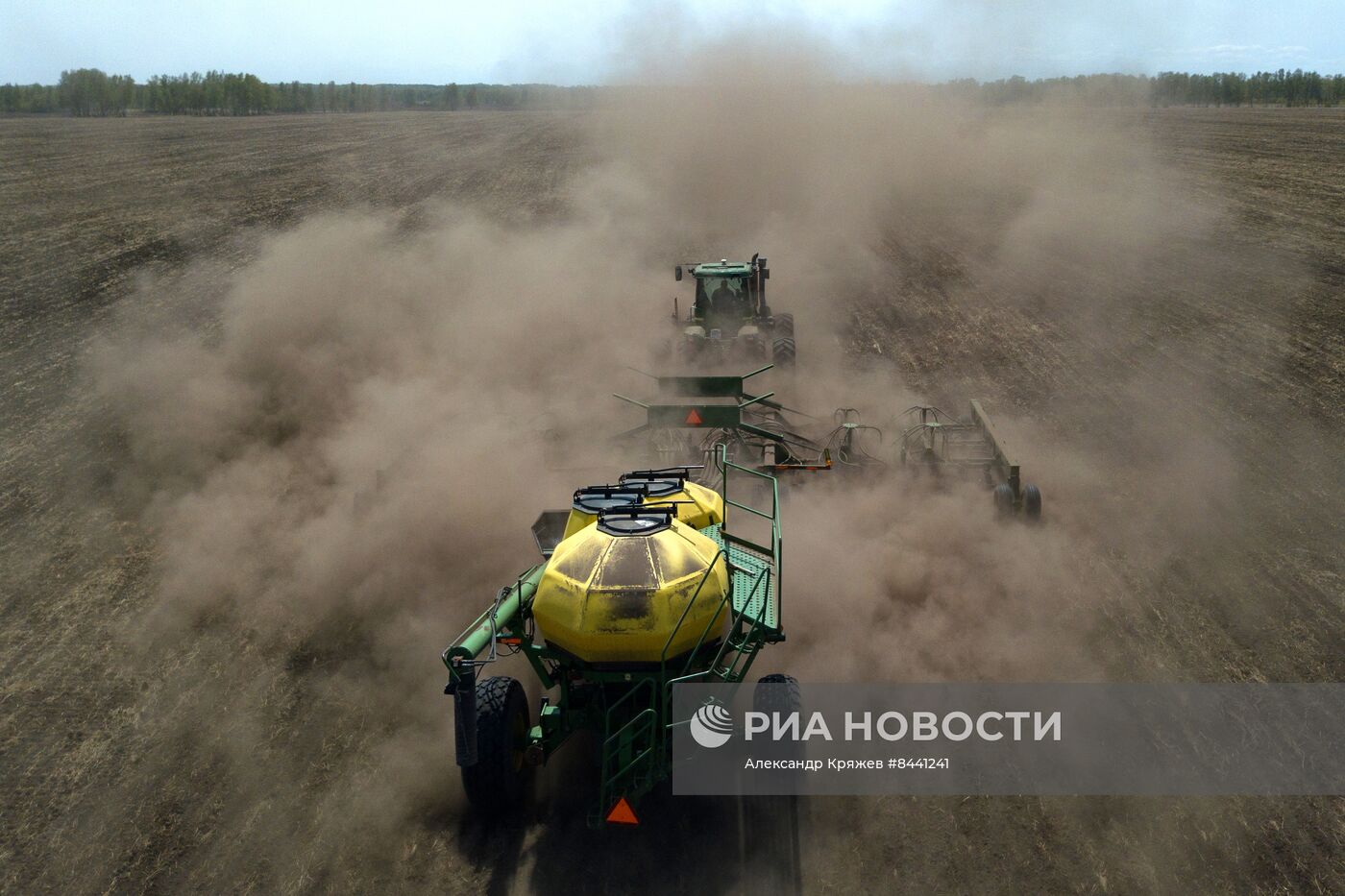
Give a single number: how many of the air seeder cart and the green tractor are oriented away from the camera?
2

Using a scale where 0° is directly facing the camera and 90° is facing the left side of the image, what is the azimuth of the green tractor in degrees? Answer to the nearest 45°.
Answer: approximately 180°

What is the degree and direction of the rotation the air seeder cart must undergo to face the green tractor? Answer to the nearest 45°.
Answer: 0° — it already faces it

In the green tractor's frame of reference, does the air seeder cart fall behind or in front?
behind

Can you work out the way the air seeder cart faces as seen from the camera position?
facing away from the viewer
